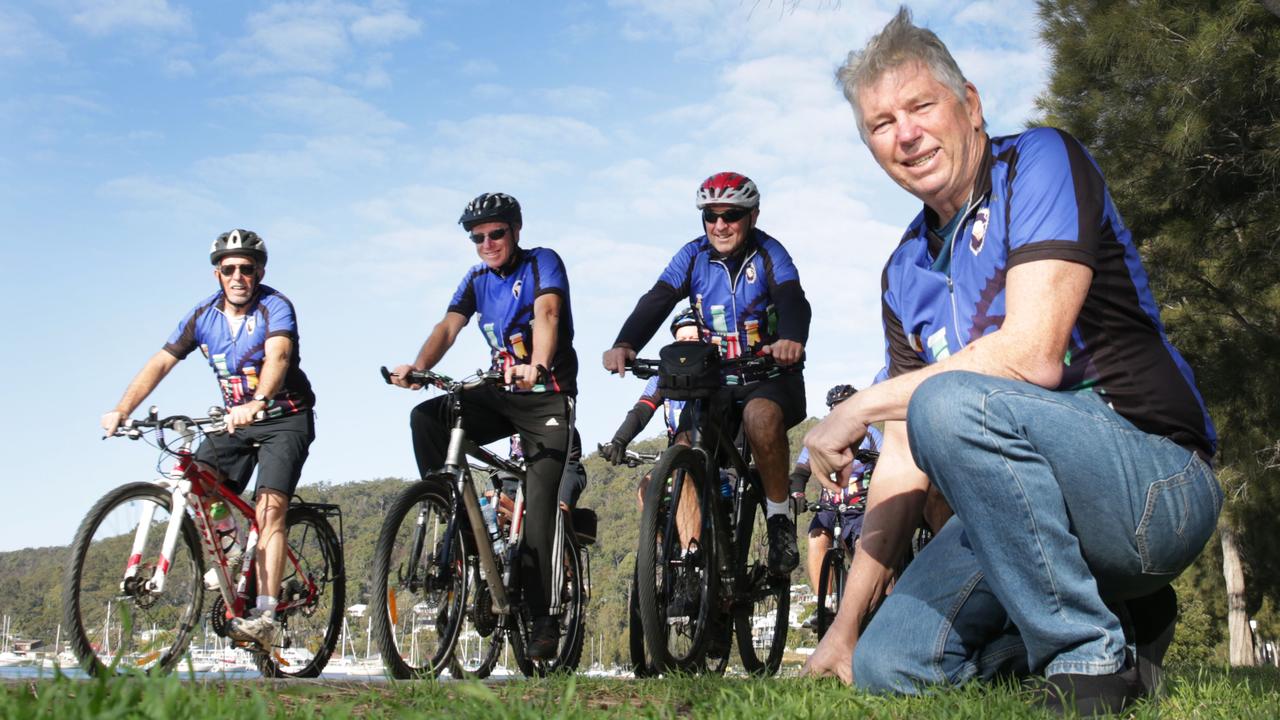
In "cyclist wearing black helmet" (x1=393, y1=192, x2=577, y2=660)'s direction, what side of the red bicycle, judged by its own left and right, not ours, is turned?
left

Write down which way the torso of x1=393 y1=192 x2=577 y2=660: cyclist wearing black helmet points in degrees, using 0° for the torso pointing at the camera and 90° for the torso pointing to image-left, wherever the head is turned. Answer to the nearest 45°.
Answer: approximately 45°

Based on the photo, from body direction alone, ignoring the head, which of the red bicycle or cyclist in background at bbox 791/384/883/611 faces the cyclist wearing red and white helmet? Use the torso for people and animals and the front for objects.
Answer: the cyclist in background

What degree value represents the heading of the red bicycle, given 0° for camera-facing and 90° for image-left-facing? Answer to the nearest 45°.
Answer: approximately 45°

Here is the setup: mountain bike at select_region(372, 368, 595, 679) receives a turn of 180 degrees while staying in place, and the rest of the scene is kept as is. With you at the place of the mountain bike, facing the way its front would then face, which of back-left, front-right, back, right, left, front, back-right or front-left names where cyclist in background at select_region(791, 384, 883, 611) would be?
front

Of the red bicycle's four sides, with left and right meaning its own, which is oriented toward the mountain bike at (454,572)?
left

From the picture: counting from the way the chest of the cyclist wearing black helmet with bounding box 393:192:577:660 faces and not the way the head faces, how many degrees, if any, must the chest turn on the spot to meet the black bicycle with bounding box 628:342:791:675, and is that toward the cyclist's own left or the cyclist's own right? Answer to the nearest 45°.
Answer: approximately 90° to the cyclist's own left

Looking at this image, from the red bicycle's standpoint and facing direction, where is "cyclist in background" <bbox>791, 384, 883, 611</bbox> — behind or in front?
behind

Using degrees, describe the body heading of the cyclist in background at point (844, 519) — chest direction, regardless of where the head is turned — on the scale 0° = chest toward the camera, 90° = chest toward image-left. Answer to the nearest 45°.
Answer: approximately 0°

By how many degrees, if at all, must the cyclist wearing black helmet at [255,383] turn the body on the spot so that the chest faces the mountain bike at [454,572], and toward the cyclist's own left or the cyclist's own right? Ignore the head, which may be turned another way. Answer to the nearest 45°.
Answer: approximately 90° to the cyclist's own left
